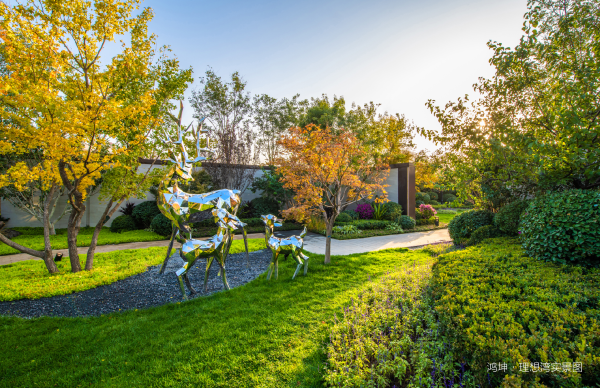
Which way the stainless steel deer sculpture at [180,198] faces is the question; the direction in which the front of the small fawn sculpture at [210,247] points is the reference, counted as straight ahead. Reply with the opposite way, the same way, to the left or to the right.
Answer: the opposite way

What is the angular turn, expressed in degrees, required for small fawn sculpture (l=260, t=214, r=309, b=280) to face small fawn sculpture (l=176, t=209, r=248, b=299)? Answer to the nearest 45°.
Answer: approximately 45° to its left

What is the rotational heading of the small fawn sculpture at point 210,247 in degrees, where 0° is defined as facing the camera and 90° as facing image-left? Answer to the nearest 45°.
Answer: approximately 270°

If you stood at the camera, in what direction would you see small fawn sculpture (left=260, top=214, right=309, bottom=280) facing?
facing to the left of the viewer

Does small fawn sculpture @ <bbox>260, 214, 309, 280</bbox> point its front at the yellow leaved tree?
yes

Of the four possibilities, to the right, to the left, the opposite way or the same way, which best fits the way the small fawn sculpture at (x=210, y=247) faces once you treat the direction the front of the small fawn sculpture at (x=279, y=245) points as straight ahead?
the opposite way

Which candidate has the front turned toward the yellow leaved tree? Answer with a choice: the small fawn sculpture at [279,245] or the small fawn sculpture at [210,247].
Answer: the small fawn sculpture at [279,245]

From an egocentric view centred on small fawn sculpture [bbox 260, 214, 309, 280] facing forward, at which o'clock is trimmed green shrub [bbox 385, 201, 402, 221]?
The trimmed green shrub is roughly at 4 o'clock from the small fawn sculpture.

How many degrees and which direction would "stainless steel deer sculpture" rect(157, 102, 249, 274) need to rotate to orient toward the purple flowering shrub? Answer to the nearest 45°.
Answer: approximately 135° to its right

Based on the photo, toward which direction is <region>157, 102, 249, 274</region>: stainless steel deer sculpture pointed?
to the viewer's left
